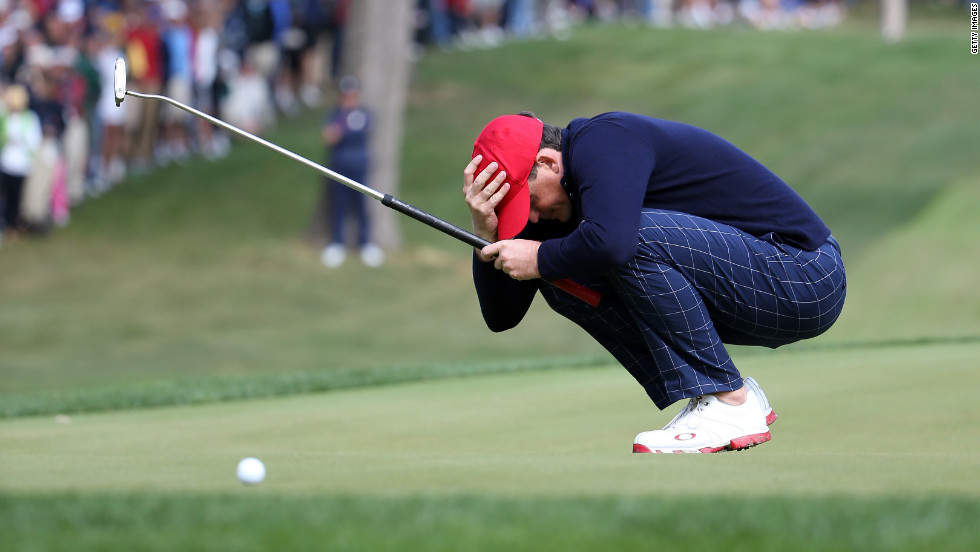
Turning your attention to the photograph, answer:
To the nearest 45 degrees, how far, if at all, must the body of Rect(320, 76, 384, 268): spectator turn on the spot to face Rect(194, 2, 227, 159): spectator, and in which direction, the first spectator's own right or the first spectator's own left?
approximately 135° to the first spectator's own right

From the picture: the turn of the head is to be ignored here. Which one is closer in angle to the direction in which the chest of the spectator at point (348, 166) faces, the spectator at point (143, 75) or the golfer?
the golfer

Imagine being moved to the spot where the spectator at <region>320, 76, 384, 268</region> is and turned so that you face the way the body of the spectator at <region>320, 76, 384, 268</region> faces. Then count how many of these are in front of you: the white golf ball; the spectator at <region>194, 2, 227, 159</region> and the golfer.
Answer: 2

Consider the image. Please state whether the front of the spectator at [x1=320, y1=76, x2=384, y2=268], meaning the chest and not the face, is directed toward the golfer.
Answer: yes

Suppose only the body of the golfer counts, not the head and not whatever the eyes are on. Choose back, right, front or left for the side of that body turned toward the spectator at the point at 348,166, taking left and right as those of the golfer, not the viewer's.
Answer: right

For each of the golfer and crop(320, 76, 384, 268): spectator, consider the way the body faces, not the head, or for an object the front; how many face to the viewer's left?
1

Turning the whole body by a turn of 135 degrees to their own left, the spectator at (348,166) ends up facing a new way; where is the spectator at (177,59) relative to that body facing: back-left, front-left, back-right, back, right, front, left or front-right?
left

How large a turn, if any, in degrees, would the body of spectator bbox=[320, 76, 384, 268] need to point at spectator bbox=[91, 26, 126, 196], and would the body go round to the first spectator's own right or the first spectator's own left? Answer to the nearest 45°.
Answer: approximately 135° to the first spectator's own right

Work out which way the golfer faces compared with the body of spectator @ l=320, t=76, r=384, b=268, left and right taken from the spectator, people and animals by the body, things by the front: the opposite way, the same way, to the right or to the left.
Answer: to the right

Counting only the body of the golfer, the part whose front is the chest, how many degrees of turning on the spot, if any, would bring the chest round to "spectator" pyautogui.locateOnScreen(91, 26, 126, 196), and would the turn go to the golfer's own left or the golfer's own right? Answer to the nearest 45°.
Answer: approximately 45° to the golfer's own right

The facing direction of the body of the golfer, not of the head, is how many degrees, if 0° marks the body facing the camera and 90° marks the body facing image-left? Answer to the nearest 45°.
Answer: approximately 90°

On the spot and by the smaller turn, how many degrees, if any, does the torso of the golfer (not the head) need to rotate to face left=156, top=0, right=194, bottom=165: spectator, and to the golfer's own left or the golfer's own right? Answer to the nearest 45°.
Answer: approximately 45° to the golfer's own right

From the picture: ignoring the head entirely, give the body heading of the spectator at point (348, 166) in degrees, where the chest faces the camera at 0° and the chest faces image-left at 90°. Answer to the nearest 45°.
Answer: approximately 0°

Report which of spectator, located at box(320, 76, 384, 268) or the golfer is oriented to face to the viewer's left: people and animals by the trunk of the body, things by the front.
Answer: the golfer

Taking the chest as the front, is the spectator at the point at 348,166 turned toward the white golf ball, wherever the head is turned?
yes
